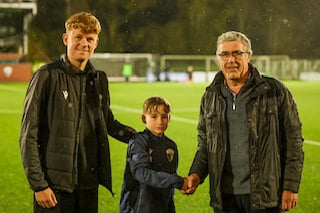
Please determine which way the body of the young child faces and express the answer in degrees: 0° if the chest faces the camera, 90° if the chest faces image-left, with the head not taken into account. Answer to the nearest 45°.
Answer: approximately 315°

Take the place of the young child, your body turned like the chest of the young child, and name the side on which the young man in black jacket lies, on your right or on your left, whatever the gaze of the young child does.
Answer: on your right

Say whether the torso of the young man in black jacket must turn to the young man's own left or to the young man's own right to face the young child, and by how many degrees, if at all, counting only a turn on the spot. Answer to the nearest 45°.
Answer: approximately 45° to the young man's own left

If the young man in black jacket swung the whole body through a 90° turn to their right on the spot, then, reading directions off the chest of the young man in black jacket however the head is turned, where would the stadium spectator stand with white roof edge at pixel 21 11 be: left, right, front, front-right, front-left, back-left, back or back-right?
back-right

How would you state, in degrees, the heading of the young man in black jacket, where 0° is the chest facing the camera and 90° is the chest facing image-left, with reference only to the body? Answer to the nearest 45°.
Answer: approximately 315°
